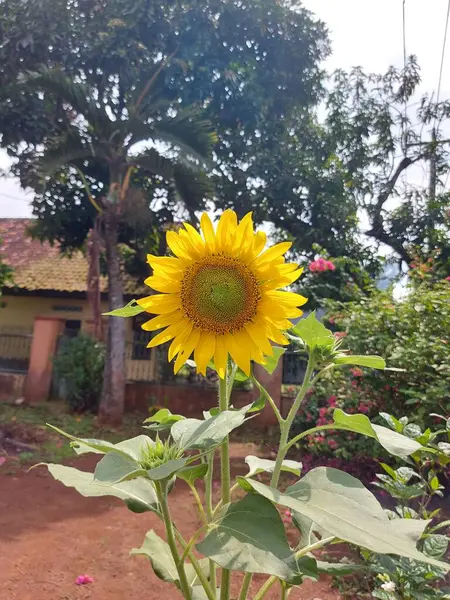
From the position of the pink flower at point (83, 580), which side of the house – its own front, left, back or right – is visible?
front

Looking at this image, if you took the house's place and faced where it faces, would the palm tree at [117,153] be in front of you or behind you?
in front

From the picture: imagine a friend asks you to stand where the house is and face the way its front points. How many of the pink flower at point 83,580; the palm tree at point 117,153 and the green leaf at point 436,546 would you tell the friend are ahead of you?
3

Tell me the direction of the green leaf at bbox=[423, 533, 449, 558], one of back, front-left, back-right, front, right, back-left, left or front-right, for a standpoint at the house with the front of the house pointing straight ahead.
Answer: front

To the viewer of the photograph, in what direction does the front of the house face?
facing the viewer

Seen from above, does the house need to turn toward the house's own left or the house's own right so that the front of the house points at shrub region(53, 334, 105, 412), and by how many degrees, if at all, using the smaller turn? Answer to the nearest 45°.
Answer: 0° — it already faces it
